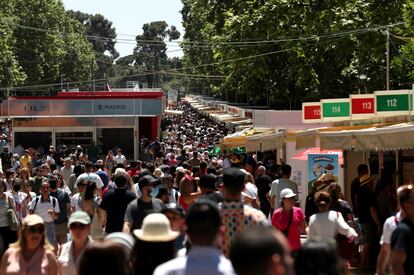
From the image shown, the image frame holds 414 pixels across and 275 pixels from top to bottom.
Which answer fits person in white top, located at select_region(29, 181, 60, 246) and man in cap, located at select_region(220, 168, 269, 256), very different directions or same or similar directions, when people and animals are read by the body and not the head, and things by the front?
very different directions

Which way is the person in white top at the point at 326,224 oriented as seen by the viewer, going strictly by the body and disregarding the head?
away from the camera

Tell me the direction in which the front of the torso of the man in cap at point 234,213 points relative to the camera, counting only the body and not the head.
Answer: away from the camera

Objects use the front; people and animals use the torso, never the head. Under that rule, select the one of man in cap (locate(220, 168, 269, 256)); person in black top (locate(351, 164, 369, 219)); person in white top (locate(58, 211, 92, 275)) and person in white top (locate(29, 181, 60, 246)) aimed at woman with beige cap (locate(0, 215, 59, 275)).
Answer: person in white top (locate(29, 181, 60, 246))
